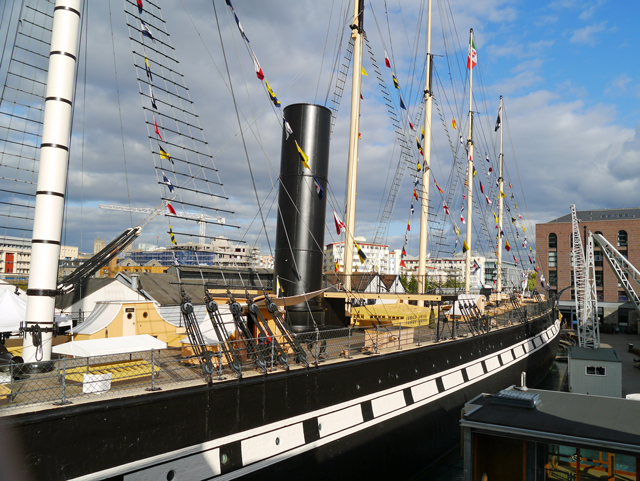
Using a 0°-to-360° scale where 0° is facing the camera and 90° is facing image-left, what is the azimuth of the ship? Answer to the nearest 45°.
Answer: approximately 45°

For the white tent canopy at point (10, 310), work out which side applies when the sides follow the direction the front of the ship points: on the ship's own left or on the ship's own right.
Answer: on the ship's own right
